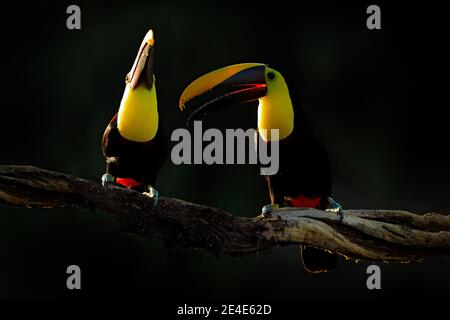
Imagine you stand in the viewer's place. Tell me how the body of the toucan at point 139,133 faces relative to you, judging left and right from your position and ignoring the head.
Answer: facing the viewer

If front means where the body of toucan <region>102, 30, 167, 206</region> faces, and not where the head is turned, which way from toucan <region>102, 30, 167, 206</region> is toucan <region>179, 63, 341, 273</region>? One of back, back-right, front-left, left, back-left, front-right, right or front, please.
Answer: left
